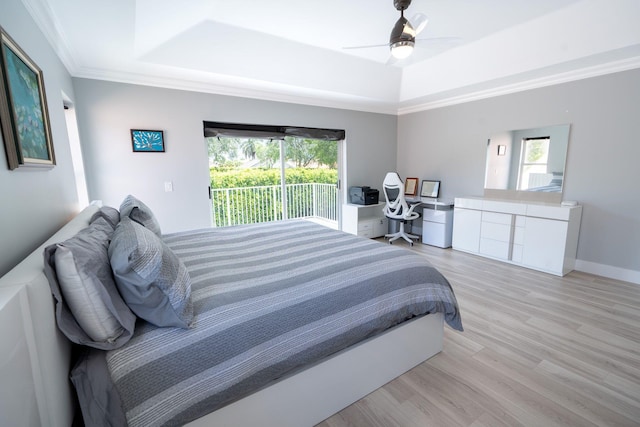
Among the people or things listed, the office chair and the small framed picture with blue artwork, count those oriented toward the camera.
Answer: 1

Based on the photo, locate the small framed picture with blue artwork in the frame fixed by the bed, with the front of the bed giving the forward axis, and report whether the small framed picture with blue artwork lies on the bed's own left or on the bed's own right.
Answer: on the bed's own left

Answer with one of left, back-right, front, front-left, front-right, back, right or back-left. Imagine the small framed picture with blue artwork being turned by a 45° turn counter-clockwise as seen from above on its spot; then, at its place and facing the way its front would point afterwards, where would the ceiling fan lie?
front

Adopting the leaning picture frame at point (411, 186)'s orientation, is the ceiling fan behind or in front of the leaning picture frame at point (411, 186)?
in front

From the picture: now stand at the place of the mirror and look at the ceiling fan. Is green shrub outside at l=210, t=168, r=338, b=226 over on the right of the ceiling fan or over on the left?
right

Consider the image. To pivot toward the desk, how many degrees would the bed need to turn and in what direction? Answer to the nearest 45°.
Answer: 0° — it already faces it

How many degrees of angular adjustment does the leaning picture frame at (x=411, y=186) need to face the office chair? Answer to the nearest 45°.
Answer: approximately 45° to its left

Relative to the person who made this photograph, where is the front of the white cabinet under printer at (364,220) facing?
facing the viewer and to the right of the viewer

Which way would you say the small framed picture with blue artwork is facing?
toward the camera

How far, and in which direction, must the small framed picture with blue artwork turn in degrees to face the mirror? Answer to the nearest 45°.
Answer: approximately 45° to its left

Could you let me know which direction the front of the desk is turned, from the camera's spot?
facing the viewer and to the left of the viewer

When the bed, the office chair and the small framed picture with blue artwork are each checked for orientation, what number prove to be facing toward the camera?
1

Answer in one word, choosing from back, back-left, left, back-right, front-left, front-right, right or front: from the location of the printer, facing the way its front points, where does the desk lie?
front-left

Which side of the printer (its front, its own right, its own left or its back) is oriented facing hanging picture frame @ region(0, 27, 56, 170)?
right

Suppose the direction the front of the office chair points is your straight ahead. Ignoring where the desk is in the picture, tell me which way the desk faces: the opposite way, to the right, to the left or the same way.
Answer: the opposite way
